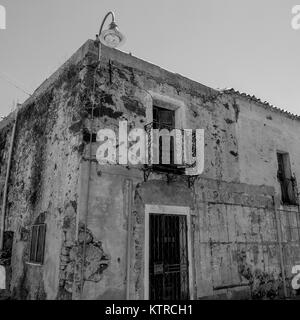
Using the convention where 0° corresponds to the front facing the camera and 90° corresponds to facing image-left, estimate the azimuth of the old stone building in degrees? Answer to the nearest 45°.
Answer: approximately 315°
